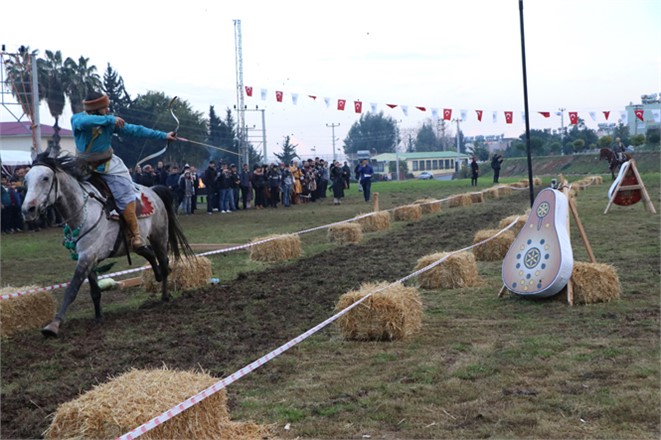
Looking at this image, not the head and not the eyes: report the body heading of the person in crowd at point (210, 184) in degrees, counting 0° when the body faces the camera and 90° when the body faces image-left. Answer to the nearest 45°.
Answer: approximately 315°

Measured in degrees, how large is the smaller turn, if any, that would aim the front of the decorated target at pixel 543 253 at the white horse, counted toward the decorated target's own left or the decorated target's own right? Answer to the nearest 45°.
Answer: approximately 45° to the decorated target's own right

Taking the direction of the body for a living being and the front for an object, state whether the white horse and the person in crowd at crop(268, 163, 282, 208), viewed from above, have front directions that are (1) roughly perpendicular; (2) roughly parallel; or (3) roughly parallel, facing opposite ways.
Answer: roughly perpendicular

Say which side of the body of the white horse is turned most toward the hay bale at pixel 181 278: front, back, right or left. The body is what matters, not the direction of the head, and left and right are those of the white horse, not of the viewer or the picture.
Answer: back

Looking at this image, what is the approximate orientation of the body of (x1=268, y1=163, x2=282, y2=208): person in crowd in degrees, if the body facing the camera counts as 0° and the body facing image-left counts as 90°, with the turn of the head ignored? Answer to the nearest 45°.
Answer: approximately 315°

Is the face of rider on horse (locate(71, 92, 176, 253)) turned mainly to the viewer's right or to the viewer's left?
to the viewer's right
